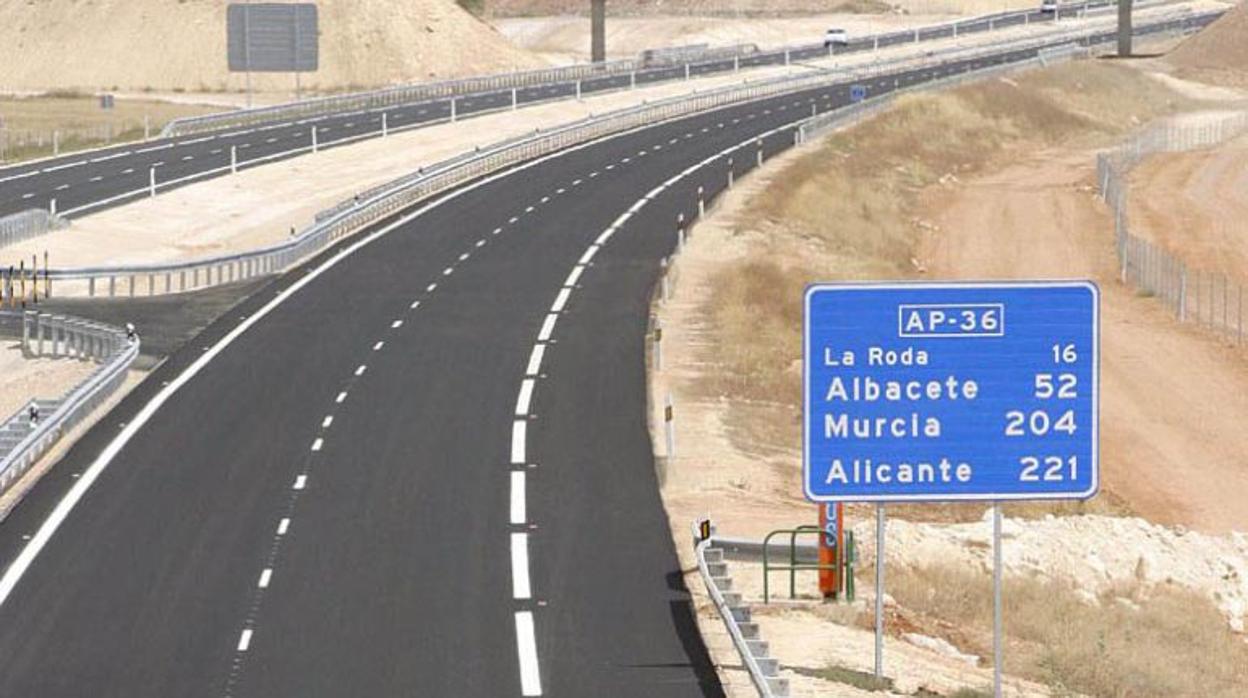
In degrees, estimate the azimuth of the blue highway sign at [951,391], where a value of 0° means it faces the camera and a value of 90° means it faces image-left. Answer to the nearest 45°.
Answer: approximately 0°

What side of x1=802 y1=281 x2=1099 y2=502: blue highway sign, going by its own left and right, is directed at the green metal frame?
back

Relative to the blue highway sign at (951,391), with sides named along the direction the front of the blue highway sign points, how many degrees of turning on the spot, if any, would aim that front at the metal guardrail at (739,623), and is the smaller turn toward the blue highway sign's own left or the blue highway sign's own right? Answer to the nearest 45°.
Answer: approximately 135° to the blue highway sign's own right

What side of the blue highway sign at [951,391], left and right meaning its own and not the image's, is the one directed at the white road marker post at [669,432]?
back

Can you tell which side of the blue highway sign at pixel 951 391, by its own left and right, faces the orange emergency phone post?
back

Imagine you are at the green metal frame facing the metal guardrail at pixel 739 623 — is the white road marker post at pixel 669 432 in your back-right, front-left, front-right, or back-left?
back-right
